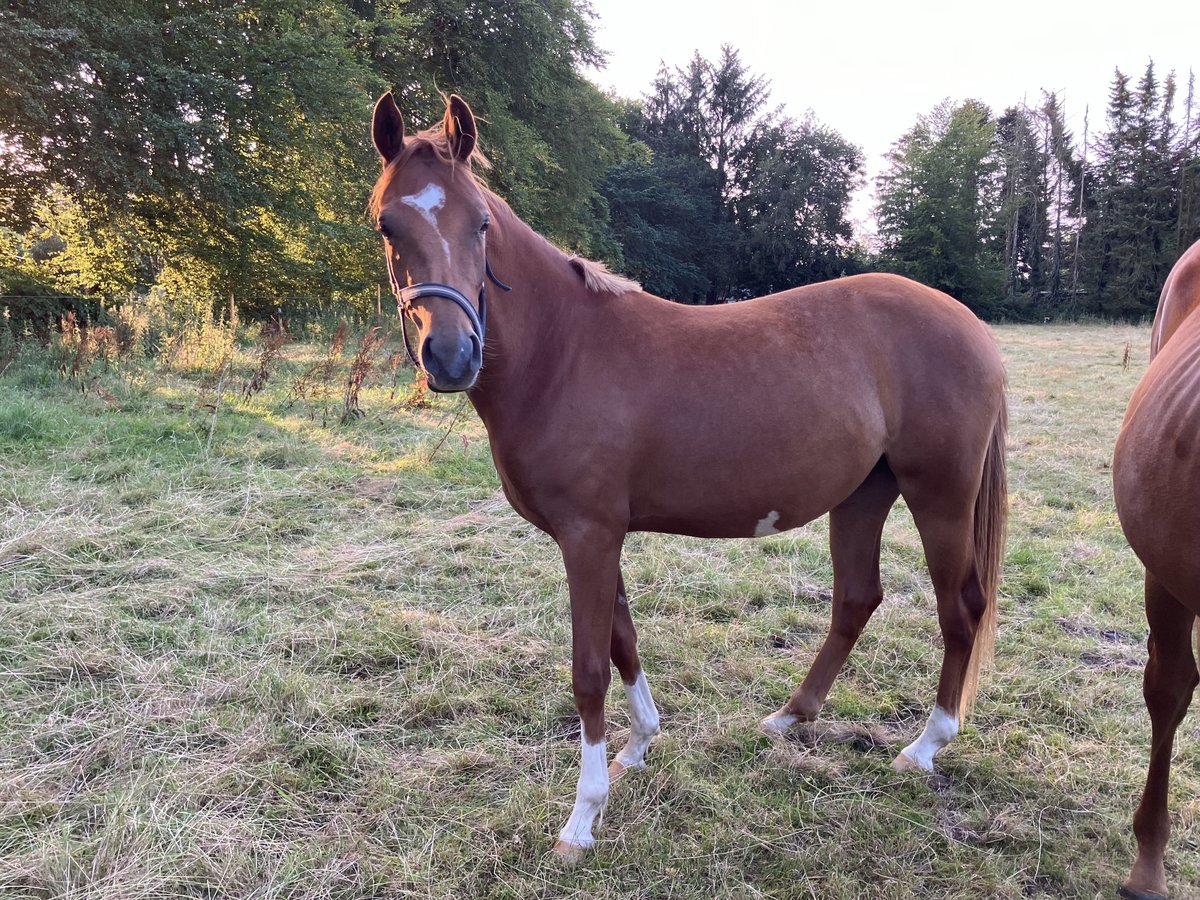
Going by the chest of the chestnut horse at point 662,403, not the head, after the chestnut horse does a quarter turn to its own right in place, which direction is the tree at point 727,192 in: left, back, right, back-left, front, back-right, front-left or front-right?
front-right

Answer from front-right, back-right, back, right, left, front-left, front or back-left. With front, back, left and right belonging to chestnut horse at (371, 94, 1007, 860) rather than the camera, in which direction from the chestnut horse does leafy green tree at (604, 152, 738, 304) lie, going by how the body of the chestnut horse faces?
back-right

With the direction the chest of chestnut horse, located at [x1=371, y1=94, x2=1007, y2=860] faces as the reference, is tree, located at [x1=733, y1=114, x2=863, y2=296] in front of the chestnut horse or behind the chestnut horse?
behind

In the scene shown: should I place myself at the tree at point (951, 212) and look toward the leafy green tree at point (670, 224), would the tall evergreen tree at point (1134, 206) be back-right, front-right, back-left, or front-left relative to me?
back-left

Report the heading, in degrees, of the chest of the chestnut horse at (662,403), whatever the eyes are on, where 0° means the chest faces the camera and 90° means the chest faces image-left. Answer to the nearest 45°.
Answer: approximately 45°

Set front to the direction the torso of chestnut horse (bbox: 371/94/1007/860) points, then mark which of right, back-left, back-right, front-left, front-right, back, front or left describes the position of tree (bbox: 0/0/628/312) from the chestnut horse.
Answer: right
